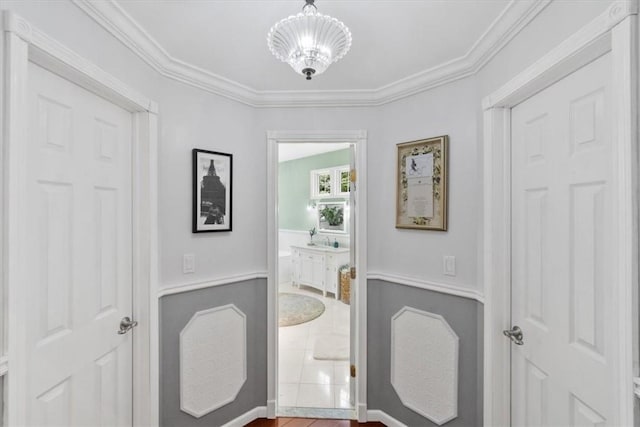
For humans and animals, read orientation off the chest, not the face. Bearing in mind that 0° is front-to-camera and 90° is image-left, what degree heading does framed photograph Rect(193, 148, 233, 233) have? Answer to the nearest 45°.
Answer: approximately 315°

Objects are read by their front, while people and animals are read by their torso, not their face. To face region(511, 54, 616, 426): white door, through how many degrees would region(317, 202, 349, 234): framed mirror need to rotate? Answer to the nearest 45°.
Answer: approximately 45° to its left

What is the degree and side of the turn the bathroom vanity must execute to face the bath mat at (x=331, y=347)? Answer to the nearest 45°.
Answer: approximately 45° to its left
